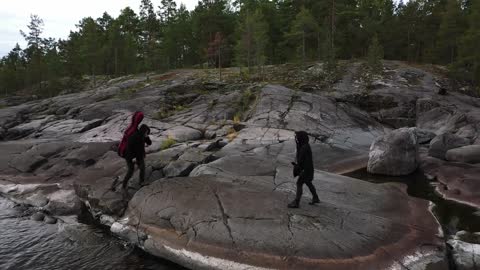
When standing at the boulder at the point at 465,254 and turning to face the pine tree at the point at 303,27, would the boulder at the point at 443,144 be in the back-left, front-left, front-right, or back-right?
front-right

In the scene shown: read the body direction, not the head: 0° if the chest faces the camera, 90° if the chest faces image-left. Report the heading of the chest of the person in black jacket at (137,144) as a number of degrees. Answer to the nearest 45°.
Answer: approximately 270°

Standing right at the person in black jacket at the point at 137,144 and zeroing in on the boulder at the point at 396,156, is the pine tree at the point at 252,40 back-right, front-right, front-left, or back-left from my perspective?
front-left

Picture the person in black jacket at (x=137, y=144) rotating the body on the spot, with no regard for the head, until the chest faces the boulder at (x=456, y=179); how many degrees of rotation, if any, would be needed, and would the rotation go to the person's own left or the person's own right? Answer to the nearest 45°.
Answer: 0° — they already face it

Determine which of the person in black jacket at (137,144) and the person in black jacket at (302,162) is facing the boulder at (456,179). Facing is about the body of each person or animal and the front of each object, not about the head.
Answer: the person in black jacket at (137,144)

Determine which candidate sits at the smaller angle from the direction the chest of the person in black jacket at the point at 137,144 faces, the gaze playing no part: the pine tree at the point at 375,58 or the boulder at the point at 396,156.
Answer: the boulder

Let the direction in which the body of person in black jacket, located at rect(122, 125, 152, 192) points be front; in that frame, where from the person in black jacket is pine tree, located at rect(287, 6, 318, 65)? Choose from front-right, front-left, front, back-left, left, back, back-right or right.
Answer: front-left

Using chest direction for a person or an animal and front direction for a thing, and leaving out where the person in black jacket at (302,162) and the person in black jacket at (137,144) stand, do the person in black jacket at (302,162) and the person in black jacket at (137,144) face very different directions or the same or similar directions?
very different directions

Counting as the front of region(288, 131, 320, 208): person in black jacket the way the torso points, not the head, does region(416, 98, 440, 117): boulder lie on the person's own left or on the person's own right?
on the person's own right

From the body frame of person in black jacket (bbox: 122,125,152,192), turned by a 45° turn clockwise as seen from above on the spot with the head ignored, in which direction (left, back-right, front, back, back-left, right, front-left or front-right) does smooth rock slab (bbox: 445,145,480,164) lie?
front-left
